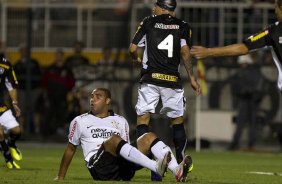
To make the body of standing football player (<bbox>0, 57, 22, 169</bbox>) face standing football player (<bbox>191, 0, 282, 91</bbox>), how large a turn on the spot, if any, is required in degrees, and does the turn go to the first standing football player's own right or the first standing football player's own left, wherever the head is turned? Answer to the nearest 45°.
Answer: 0° — they already face them

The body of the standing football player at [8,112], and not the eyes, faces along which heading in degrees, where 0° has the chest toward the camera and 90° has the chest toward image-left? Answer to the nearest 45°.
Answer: approximately 315°

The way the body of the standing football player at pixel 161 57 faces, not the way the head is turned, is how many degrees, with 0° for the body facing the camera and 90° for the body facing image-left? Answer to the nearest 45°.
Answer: approximately 180°
